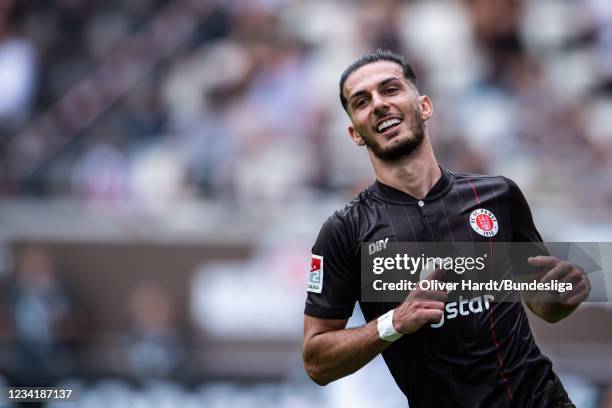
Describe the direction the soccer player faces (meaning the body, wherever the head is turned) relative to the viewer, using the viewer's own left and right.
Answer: facing the viewer
